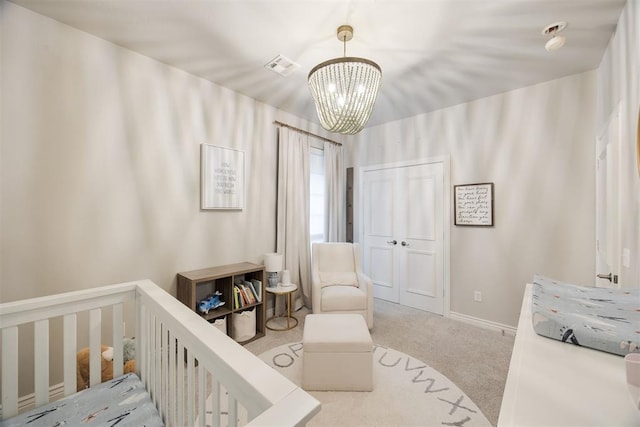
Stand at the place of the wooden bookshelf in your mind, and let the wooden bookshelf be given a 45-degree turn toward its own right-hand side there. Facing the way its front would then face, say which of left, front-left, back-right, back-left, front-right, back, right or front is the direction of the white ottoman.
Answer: front-left

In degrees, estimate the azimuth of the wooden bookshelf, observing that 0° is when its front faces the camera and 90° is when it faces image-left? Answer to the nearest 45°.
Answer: approximately 315°

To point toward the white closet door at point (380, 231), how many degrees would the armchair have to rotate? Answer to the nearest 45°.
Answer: approximately 135° to its left

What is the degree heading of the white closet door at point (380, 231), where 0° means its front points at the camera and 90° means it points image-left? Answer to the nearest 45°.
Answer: approximately 45°

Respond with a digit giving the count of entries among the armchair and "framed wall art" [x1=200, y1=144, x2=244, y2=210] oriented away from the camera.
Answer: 0

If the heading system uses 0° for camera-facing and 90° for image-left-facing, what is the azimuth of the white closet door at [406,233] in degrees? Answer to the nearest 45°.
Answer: approximately 45°

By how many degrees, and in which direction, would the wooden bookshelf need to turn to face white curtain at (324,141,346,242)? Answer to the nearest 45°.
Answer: approximately 90° to its left

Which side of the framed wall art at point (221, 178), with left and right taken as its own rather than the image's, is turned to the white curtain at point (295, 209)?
left

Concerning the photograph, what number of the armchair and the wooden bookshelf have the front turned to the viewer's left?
0

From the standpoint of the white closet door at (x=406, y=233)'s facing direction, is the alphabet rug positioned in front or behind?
in front

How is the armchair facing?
toward the camera
